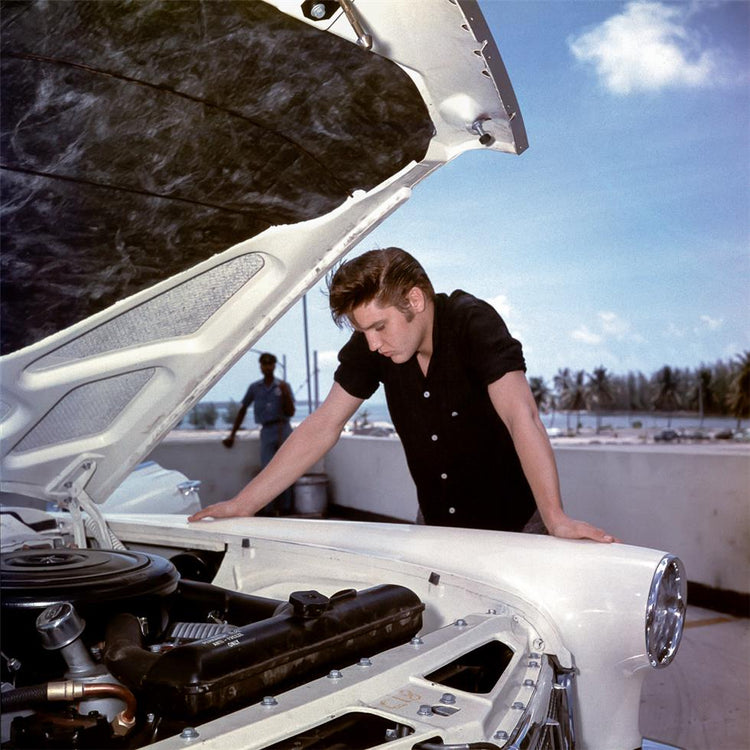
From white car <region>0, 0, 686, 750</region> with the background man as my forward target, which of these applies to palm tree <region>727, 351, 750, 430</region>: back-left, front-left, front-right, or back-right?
front-right

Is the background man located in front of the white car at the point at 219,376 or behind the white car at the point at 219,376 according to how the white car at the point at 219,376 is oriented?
behind

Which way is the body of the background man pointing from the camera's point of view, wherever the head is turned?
toward the camera

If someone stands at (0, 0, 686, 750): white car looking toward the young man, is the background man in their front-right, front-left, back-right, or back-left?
front-left

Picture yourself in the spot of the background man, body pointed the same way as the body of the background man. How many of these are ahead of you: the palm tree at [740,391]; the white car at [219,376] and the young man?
2

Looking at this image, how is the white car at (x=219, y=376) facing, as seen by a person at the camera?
facing the viewer and to the right of the viewer

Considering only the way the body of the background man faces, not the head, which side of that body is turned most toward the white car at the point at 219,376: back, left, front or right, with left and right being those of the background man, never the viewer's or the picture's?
front

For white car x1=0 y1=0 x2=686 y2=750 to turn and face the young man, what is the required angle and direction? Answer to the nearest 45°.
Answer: approximately 90° to its left

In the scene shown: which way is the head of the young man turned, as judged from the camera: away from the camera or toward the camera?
toward the camera

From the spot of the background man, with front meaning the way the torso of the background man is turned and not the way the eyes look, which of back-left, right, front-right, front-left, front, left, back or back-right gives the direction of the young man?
front

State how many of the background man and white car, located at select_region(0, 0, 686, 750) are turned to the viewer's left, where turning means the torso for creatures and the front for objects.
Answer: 0

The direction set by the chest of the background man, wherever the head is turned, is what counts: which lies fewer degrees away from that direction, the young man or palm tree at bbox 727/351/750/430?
the young man

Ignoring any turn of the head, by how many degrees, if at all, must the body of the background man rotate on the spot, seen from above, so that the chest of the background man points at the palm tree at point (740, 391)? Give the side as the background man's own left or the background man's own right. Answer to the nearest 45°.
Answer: approximately 135° to the background man's own left

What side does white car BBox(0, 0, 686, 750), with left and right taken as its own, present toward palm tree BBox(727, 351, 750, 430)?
left
